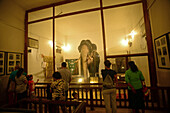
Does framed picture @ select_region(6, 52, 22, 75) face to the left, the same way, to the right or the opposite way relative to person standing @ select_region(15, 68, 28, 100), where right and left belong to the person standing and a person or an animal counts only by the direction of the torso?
to the right

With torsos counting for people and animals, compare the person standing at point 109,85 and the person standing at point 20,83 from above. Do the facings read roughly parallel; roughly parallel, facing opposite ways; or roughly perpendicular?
roughly parallel

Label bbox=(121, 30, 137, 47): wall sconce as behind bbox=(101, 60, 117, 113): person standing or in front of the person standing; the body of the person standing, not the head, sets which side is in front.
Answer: in front

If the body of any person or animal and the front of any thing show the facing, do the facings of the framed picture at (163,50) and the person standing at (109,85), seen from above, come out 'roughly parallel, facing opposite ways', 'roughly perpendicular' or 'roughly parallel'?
roughly perpendicular

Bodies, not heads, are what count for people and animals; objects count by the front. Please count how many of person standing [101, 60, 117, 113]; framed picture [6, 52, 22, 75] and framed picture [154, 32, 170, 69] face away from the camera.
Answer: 1

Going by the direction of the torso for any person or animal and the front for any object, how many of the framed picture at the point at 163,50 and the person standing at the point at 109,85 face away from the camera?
1

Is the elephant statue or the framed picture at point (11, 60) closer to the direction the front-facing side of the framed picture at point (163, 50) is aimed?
the framed picture

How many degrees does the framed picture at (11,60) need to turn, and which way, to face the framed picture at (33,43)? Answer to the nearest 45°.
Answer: approximately 90° to its left

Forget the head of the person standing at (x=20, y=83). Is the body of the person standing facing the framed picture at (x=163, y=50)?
no

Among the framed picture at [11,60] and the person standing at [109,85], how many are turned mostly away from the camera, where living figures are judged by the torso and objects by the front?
1

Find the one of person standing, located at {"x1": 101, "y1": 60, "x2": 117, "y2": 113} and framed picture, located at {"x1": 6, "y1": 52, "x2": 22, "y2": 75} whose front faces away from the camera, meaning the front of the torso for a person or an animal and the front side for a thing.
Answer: the person standing

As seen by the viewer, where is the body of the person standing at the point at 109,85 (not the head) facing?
away from the camera

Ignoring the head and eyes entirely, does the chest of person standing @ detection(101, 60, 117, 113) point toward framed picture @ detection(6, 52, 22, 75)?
no

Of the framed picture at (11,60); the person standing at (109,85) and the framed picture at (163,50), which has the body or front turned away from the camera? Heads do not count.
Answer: the person standing

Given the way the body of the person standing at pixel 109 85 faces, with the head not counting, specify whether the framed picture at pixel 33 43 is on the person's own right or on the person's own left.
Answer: on the person's own left

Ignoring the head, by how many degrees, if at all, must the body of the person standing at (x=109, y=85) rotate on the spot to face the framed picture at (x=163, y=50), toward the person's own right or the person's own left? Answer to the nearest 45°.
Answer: approximately 90° to the person's own right

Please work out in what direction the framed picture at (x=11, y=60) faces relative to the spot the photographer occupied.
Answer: facing the viewer and to the right of the viewer
